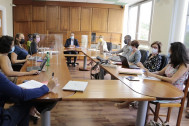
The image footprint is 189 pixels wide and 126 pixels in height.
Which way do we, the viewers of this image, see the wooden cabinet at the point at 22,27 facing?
facing the viewer

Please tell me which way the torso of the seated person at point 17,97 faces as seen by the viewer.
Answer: to the viewer's right

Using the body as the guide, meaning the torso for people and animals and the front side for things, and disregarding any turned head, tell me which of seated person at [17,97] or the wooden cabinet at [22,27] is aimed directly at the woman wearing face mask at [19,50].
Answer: the wooden cabinet

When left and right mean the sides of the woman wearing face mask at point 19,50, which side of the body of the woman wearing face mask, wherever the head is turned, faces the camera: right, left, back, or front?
right

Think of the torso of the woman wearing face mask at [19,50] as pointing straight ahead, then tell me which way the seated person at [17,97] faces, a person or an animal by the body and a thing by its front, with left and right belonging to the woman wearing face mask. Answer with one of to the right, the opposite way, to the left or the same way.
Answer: the same way

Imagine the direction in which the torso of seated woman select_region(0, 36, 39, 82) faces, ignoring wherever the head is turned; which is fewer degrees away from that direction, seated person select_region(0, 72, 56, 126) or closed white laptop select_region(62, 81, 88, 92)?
the closed white laptop

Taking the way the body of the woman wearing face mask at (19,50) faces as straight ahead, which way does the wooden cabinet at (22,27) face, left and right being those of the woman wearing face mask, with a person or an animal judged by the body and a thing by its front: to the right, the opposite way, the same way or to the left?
to the right

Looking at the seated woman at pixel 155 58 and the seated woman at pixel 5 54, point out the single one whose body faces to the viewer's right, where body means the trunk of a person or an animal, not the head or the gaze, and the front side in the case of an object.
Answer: the seated woman at pixel 5 54

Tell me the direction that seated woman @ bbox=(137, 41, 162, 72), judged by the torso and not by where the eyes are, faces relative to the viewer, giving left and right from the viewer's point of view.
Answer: facing the viewer and to the left of the viewer

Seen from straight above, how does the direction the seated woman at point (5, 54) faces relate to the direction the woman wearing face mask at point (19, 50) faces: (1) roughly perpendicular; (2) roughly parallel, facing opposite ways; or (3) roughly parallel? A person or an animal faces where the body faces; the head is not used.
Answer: roughly parallel

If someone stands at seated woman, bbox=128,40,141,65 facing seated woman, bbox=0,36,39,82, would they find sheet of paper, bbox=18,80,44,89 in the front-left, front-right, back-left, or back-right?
front-left

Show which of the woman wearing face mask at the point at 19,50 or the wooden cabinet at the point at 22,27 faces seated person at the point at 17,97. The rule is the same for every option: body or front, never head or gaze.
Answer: the wooden cabinet

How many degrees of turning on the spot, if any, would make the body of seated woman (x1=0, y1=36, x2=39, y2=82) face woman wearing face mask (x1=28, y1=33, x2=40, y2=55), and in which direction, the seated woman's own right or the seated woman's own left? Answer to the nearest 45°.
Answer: approximately 90° to the seated woman's own left

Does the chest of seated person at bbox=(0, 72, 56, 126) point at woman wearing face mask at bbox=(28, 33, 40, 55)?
no

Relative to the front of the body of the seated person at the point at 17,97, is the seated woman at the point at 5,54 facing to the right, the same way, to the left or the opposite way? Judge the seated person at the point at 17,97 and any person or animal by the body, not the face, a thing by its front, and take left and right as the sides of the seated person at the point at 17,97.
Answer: the same way

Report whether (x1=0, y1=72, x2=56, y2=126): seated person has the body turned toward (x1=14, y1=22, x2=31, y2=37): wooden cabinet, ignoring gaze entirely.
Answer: no

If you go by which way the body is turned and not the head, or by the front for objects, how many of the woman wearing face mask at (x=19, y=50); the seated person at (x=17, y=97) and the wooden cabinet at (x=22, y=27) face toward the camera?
1

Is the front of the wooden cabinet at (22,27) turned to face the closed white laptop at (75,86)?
yes

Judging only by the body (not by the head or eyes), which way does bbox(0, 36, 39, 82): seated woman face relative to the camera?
to the viewer's right
